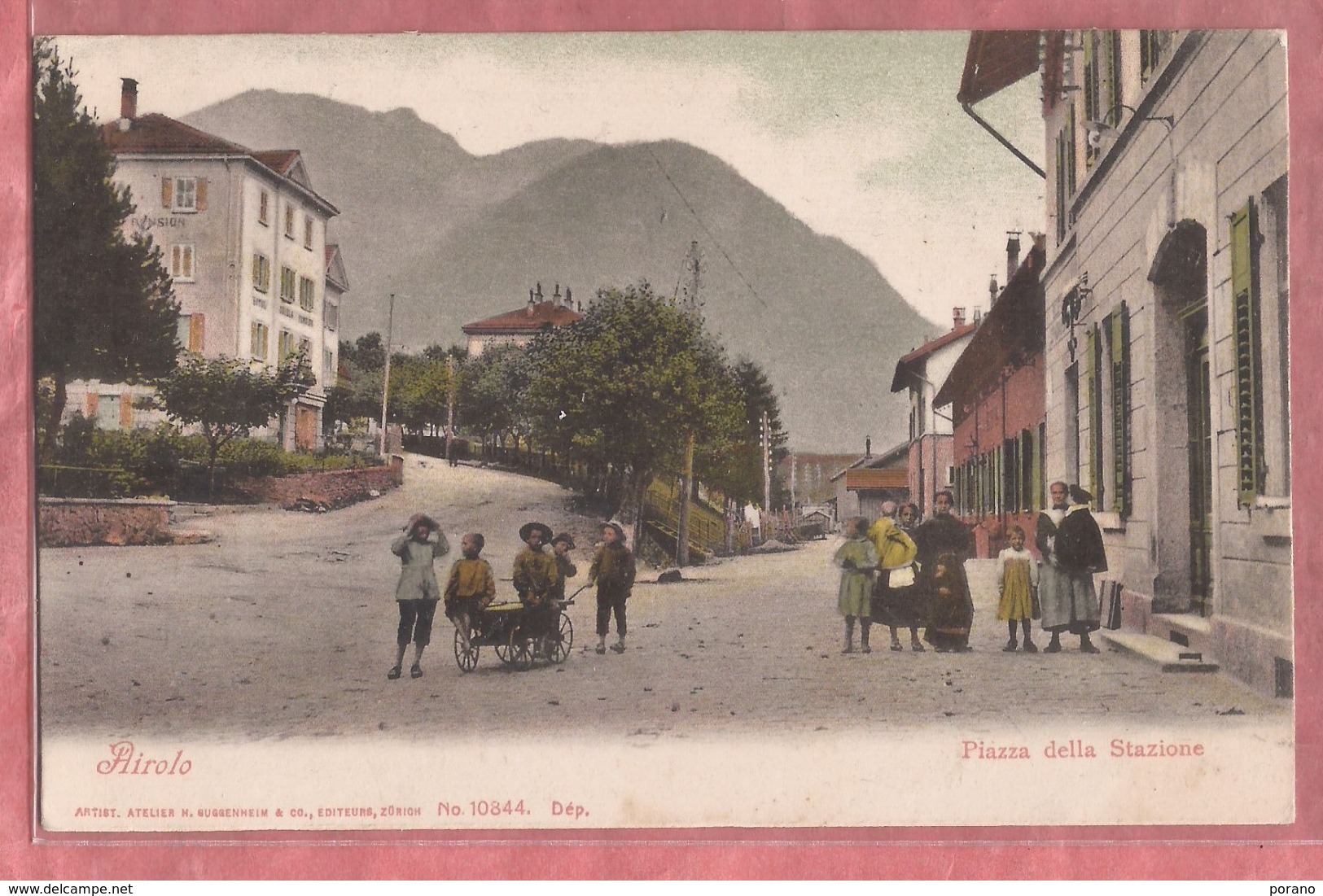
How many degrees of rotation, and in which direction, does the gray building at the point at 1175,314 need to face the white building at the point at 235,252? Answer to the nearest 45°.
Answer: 0° — it already faces it

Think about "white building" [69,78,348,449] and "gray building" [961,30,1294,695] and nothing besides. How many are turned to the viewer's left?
1

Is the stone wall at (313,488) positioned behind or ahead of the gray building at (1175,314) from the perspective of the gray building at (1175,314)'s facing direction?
ahead

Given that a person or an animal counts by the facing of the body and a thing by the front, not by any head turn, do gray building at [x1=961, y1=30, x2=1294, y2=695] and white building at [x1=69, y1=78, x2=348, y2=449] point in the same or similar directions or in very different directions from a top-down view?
very different directions

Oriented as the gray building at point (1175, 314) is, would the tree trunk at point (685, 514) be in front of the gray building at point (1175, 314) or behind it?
in front

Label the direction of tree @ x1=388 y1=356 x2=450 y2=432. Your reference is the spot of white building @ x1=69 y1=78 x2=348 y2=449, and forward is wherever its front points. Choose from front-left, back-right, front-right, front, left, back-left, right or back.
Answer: front-left

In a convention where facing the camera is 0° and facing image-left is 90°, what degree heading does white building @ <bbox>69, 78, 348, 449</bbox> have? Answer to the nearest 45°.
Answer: approximately 315°

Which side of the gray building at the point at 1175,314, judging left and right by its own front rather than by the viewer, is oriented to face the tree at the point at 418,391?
right

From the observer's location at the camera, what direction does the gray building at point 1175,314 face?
facing to the left of the viewer
